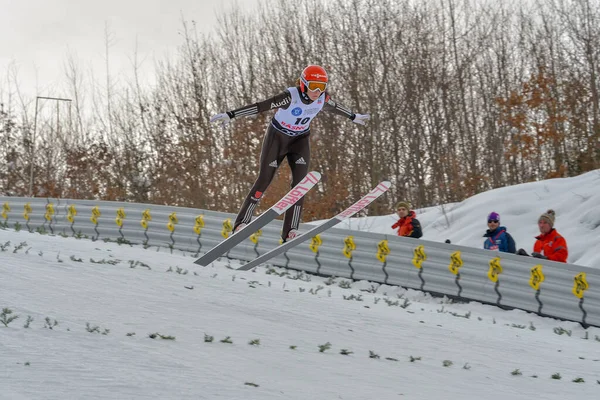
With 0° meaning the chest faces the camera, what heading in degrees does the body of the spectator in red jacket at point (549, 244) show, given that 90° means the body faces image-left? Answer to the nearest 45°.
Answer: approximately 45°

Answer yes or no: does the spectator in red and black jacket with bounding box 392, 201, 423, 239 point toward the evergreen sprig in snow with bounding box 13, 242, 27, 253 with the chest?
yes

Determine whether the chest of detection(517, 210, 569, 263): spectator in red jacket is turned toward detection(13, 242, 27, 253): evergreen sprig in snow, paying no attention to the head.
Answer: yes

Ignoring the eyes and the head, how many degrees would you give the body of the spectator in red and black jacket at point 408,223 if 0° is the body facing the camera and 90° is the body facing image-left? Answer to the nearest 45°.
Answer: approximately 45°

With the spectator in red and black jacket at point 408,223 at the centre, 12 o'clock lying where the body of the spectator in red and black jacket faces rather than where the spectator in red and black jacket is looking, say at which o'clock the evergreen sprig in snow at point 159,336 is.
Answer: The evergreen sprig in snow is roughly at 11 o'clock from the spectator in red and black jacket.

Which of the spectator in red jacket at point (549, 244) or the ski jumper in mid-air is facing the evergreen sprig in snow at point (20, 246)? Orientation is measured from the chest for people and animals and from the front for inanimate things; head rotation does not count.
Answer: the spectator in red jacket

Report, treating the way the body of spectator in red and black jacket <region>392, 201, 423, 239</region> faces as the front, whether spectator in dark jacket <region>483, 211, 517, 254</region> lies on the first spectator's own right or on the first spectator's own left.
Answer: on the first spectator's own left

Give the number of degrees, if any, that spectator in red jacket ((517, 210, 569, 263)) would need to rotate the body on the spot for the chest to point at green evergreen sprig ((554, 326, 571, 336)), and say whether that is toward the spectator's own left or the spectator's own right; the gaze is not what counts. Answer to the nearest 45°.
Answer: approximately 45° to the spectator's own left

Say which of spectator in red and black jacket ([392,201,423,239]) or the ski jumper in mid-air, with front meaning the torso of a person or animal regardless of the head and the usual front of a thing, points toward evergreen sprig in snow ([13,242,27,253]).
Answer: the spectator in red and black jacket

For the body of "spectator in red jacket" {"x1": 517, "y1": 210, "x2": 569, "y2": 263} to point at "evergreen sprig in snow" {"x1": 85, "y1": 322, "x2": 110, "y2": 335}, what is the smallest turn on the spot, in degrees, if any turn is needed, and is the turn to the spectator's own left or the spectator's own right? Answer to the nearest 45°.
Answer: approximately 45° to the spectator's own left

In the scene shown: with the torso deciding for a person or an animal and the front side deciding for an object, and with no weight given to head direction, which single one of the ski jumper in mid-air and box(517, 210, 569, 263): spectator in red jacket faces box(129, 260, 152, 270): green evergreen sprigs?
the spectator in red jacket

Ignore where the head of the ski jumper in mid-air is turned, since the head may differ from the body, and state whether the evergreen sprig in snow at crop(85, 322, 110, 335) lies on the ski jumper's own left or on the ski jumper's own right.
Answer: on the ski jumper's own right

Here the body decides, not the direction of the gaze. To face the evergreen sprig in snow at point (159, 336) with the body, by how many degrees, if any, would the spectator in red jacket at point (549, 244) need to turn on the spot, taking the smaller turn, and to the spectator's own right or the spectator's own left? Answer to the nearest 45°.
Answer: approximately 45° to the spectator's own left

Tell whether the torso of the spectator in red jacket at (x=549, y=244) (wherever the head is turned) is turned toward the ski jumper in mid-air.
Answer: yes
